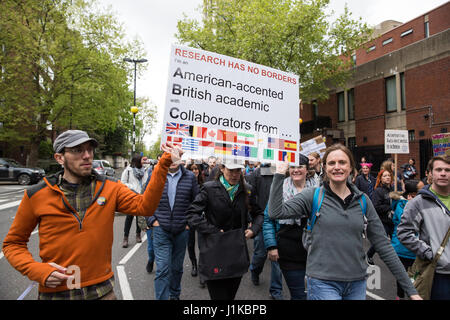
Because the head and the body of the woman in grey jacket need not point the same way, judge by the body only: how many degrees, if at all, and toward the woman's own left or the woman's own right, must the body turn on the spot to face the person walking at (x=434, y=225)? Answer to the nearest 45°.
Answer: approximately 135° to the woman's own left

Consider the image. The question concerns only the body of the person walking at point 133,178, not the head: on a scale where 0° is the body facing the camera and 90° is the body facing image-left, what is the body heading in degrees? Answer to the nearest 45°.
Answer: approximately 315°

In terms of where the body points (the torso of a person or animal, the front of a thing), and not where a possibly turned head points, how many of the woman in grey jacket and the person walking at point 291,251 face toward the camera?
2

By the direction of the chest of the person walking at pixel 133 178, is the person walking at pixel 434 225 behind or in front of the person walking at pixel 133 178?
in front

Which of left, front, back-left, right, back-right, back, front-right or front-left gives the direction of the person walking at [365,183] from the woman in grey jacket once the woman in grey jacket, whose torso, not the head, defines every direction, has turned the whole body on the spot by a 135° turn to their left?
front-left

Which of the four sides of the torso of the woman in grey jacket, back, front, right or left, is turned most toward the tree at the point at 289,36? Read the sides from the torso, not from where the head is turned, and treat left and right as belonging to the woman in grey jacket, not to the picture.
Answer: back

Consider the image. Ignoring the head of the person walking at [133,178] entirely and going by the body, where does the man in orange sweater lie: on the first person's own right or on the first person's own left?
on the first person's own right

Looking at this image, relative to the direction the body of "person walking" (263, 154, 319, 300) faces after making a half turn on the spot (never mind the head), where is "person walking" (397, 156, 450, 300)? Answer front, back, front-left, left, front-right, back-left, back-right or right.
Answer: right

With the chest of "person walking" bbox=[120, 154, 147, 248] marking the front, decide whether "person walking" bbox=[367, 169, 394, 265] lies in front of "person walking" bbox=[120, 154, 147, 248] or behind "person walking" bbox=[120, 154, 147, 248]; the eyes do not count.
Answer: in front
